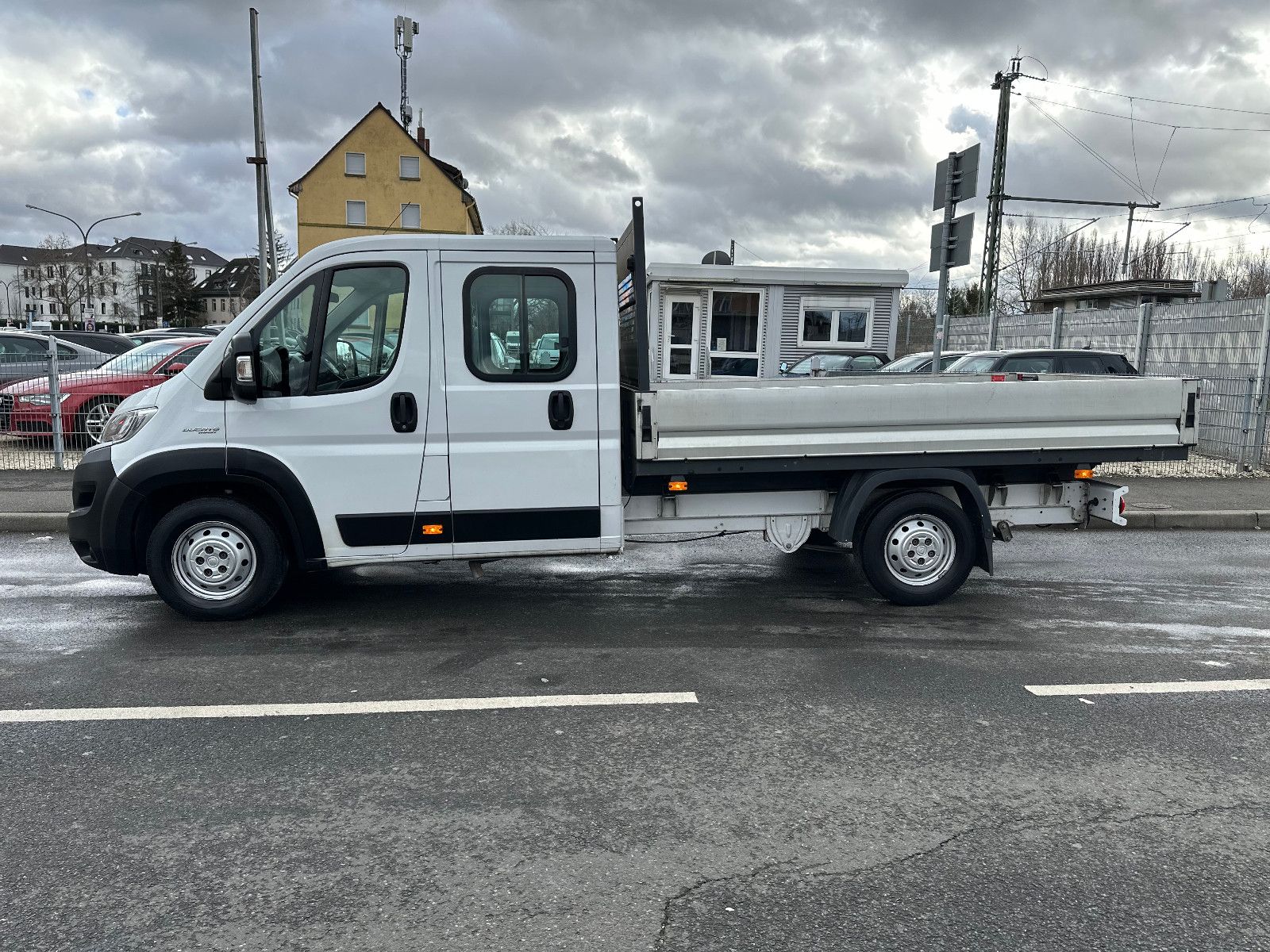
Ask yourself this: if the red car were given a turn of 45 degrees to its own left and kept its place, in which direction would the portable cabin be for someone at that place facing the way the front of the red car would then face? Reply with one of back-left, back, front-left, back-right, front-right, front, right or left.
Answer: left

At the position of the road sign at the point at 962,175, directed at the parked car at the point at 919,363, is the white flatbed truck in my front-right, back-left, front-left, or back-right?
back-left

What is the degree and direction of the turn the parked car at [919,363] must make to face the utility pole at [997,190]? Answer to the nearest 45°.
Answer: approximately 135° to its right

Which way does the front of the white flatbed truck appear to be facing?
to the viewer's left

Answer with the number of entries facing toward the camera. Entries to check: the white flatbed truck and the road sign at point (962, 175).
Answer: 0

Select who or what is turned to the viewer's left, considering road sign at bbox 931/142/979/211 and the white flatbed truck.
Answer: the white flatbed truck

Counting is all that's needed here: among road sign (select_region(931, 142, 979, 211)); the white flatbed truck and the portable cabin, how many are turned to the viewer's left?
1

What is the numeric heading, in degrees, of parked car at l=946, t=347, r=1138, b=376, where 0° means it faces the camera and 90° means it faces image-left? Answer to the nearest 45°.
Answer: approximately 45°

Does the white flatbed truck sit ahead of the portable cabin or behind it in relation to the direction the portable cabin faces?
ahead

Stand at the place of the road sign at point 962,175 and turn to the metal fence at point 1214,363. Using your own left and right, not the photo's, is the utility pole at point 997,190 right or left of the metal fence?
left
